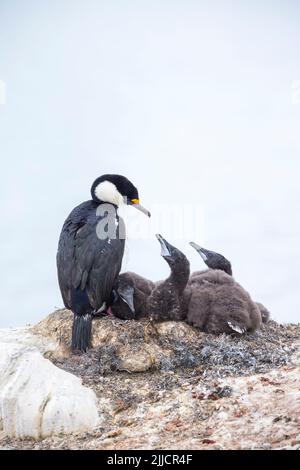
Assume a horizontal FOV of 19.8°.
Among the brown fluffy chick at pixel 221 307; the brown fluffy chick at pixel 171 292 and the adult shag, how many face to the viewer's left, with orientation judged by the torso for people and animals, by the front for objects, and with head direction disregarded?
2

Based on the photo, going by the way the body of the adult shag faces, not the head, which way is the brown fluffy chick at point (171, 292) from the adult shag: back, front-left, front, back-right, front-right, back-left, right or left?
right

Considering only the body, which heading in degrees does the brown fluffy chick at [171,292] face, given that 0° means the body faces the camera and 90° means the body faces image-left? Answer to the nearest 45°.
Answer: approximately 90°

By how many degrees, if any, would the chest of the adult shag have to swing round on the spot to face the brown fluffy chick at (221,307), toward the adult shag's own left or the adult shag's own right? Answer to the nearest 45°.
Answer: approximately 90° to the adult shag's own right

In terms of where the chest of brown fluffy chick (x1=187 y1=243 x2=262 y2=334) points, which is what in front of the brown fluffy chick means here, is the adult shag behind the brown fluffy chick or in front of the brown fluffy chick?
in front

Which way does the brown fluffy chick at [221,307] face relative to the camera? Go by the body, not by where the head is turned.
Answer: to the viewer's left

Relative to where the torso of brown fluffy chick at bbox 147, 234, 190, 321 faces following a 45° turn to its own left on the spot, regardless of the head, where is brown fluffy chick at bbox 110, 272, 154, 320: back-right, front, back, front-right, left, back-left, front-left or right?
right
